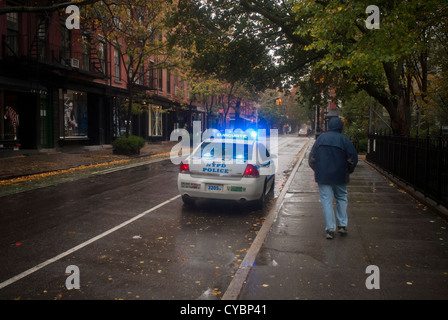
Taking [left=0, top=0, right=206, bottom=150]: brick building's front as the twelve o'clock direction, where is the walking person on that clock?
The walking person is roughly at 1 o'clock from the brick building.

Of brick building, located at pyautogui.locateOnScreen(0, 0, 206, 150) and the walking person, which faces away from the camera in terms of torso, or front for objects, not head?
the walking person

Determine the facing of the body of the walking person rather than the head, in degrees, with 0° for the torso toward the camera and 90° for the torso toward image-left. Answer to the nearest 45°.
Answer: approximately 180°

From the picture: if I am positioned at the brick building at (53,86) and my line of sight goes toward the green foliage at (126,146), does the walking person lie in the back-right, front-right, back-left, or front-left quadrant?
front-right

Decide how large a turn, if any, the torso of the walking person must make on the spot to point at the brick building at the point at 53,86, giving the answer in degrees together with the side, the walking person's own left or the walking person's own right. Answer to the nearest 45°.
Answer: approximately 45° to the walking person's own left

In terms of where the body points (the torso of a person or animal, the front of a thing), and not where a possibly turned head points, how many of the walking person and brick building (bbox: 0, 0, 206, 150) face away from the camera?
1

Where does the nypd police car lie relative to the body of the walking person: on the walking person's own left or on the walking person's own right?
on the walking person's own left

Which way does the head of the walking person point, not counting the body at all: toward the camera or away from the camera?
away from the camera

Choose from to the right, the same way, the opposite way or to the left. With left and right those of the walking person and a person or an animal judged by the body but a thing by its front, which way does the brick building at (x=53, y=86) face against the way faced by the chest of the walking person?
to the right

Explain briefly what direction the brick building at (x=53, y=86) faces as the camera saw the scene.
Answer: facing the viewer and to the right of the viewer

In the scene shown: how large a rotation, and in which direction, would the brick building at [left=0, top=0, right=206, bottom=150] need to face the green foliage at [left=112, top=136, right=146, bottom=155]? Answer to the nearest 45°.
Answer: approximately 45° to its left
